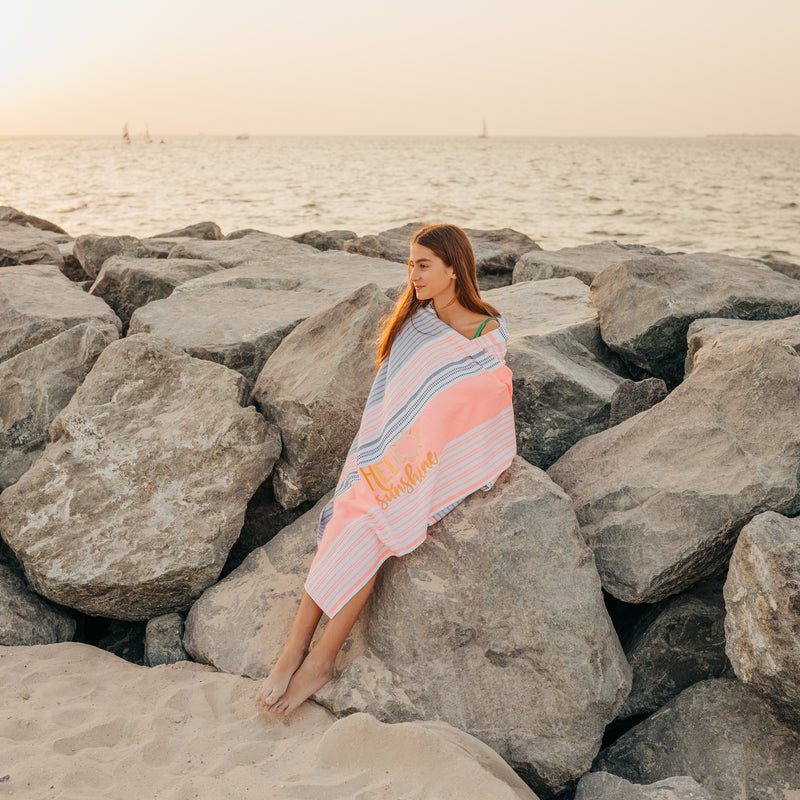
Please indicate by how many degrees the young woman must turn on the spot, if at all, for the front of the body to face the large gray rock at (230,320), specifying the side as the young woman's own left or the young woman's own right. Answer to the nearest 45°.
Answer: approximately 90° to the young woman's own right

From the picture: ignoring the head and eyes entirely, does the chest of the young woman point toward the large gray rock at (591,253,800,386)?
no

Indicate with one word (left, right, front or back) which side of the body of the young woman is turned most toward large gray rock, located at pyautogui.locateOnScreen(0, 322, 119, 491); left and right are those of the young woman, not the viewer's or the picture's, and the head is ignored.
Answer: right

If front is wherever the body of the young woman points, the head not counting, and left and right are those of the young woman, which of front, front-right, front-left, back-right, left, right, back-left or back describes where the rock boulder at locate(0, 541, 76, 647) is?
front-right

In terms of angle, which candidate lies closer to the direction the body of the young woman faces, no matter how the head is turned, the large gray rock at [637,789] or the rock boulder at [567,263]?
the large gray rock

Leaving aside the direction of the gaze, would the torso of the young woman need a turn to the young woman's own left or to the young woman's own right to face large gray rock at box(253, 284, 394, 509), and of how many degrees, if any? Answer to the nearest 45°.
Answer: approximately 90° to the young woman's own right

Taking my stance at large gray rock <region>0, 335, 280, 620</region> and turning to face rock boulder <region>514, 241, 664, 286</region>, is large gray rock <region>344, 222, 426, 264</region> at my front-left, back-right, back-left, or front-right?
front-left

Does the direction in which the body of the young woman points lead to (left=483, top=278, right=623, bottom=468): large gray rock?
no

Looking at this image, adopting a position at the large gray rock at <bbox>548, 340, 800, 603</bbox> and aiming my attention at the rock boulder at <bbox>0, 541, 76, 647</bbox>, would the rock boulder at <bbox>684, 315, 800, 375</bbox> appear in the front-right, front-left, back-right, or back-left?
back-right

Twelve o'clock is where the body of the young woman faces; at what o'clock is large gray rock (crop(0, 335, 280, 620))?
The large gray rock is roughly at 2 o'clock from the young woman.

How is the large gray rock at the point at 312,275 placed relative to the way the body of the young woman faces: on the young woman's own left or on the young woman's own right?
on the young woman's own right

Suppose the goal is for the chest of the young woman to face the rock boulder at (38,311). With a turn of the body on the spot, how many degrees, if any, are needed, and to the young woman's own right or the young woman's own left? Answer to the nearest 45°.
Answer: approximately 90° to the young woman's own right

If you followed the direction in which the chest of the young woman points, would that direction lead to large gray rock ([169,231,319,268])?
no

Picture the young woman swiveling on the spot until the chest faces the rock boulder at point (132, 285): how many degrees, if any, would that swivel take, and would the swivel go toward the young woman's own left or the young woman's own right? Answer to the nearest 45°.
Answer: approximately 90° to the young woman's own right

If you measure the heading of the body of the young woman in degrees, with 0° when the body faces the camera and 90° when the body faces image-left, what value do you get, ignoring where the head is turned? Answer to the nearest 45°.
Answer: approximately 45°

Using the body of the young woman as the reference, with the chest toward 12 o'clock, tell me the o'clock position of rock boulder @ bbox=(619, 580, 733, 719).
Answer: The rock boulder is roughly at 8 o'clock from the young woman.

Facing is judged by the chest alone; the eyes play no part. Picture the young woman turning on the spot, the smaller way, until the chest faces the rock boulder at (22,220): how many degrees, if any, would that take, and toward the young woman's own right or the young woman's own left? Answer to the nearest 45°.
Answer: approximately 90° to the young woman's own right

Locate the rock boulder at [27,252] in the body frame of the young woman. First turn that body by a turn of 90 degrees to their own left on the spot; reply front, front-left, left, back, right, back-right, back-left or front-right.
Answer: back

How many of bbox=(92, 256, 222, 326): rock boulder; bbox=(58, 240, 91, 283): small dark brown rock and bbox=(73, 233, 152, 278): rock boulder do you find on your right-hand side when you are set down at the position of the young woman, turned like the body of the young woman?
3
